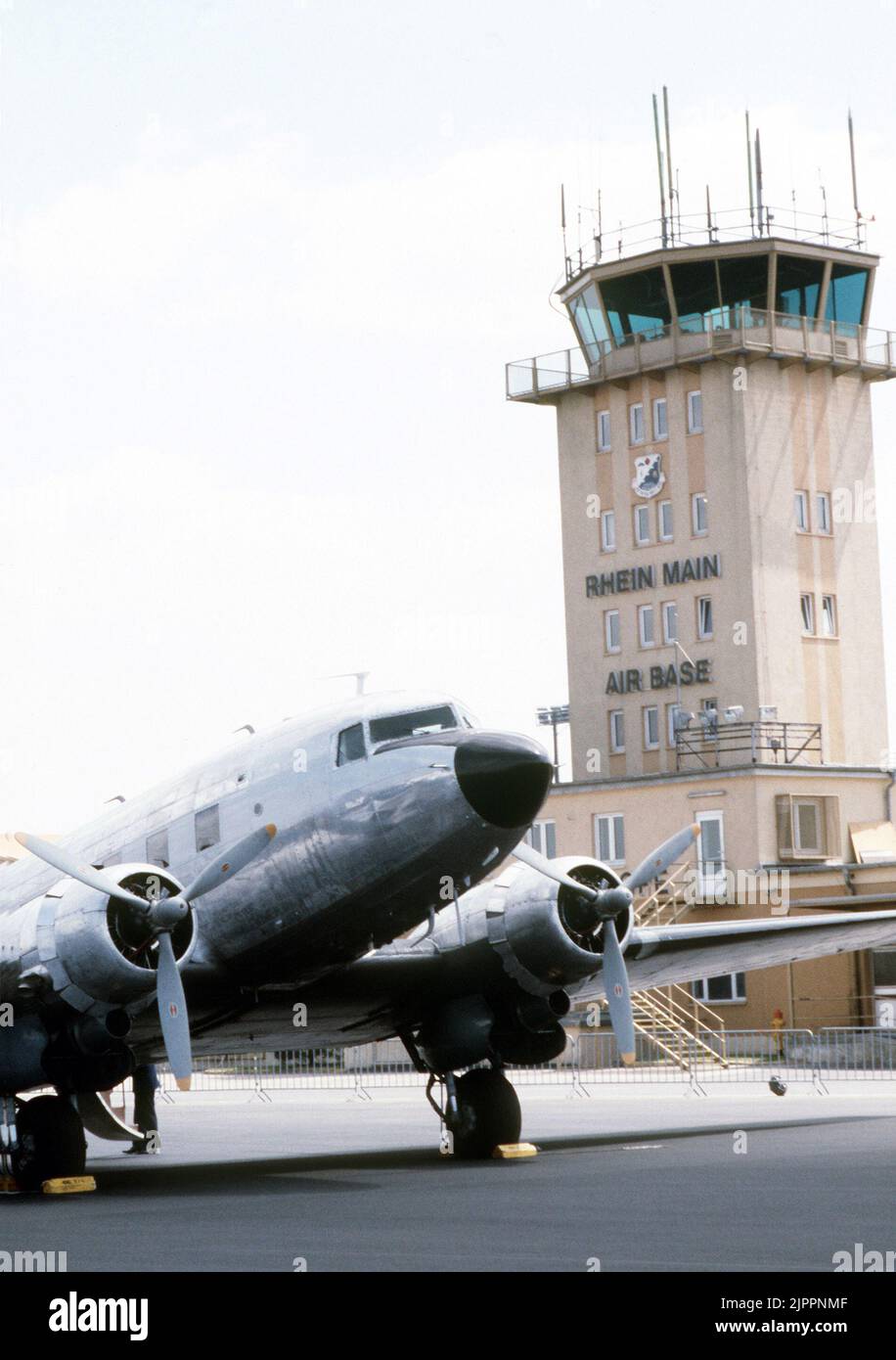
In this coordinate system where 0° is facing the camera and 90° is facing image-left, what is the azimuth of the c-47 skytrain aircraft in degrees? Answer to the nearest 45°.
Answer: approximately 315°

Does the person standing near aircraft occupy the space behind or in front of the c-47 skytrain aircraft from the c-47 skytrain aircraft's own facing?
behind
